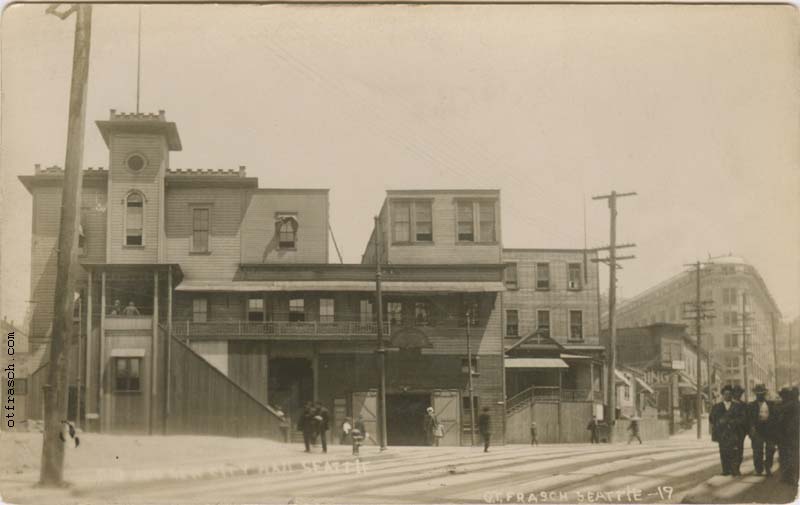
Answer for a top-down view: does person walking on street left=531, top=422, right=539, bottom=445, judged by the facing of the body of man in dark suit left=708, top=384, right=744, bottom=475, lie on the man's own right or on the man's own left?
on the man's own right

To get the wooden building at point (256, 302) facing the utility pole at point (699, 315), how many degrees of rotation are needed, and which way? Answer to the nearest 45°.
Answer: approximately 90° to its left

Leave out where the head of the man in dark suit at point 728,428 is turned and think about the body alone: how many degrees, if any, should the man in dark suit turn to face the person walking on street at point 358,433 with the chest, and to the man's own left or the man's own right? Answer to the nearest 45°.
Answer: approximately 90° to the man's own right

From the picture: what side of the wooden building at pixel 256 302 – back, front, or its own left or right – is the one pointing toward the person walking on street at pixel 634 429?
left

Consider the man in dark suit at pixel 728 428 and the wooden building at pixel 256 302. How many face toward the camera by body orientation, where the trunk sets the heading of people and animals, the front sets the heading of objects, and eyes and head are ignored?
2

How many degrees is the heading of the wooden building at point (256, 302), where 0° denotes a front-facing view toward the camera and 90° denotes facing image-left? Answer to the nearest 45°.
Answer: approximately 0°

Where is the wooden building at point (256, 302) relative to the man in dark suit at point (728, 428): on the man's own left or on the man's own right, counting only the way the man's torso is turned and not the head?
on the man's own right

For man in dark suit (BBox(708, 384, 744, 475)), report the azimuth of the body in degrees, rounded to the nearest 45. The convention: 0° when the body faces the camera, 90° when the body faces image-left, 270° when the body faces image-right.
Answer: approximately 0°
